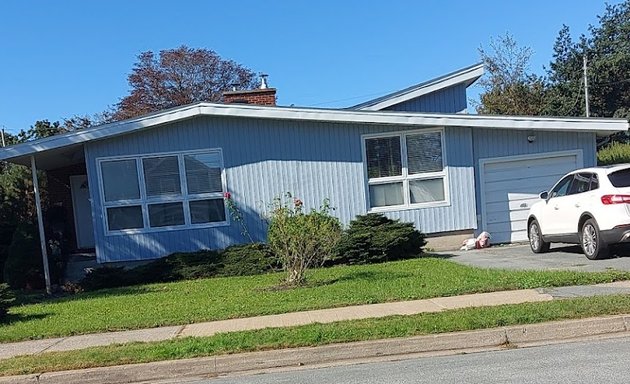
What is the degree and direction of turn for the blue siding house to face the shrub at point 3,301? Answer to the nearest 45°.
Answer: approximately 45° to its right

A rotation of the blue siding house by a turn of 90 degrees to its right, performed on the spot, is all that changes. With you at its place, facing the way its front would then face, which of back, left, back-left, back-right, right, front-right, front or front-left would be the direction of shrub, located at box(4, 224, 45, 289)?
front

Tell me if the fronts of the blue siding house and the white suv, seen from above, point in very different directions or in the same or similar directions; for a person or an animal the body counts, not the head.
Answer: very different directions

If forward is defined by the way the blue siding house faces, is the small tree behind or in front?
behind

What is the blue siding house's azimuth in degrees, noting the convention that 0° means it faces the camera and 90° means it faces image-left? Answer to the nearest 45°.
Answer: approximately 0°

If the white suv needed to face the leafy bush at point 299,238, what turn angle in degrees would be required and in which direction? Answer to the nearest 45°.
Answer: approximately 90° to its left

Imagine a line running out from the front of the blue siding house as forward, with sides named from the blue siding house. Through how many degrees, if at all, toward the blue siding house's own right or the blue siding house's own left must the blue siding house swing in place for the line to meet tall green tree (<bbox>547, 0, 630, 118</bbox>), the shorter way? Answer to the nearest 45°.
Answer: approximately 135° to the blue siding house's own left

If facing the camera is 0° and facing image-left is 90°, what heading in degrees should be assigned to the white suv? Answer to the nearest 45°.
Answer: approximately 135°

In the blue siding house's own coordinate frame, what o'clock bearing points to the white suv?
The white suv is roughly at 10 o'clock from the blue siding house.

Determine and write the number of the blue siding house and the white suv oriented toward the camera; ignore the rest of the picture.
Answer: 1

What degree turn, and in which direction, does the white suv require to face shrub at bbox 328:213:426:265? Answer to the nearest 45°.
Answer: approximately 45° to its left

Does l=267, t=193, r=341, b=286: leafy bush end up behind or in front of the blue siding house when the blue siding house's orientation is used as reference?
in front
